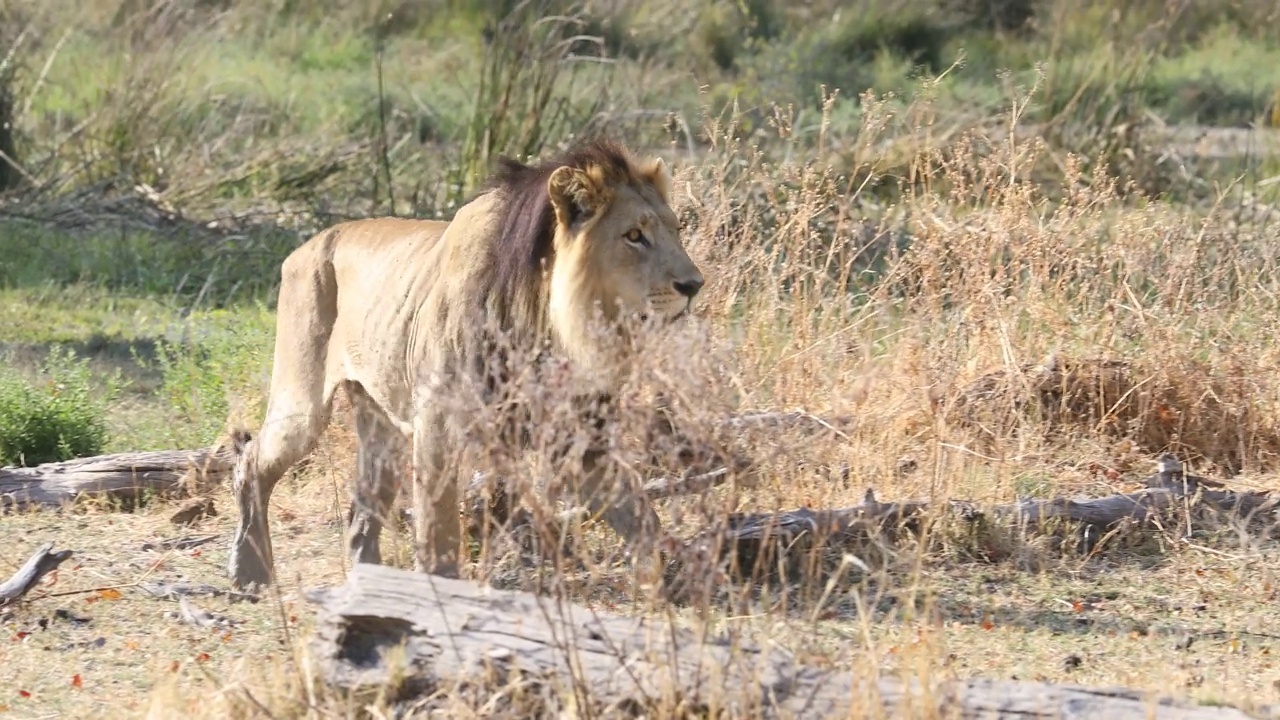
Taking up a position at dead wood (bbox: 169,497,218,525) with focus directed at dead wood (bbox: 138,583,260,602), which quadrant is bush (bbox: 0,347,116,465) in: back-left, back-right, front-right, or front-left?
back-right

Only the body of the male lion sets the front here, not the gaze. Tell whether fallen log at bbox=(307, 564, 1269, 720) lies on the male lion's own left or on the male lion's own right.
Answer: on the male lion's own right

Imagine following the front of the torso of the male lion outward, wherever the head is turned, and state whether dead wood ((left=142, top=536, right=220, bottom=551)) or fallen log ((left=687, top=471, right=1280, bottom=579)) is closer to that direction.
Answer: the fallen log

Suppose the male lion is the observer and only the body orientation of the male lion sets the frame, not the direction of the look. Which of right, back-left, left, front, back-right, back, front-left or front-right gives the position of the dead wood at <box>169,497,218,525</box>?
back-left

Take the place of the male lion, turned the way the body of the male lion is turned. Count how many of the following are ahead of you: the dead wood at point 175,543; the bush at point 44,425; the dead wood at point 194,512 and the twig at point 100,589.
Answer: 0

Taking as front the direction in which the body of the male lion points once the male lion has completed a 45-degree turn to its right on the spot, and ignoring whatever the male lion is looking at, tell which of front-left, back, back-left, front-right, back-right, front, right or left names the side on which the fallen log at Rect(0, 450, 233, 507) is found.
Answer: back

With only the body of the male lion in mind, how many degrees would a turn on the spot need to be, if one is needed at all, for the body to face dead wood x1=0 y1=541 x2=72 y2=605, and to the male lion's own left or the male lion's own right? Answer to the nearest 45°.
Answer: approximately 180°

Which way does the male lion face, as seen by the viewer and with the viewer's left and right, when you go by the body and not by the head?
facing to the right of the viewer

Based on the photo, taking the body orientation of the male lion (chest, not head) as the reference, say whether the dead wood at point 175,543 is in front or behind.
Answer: behind

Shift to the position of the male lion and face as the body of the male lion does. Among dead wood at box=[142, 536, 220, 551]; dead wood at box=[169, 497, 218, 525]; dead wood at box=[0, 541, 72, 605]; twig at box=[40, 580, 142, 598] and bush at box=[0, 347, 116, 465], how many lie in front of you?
0

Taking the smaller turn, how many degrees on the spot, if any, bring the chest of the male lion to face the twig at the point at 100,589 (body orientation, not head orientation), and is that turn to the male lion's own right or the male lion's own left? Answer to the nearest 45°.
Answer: approximately 180°

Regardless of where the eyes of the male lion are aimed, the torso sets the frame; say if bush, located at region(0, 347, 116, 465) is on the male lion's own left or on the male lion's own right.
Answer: on the male lion's own left
